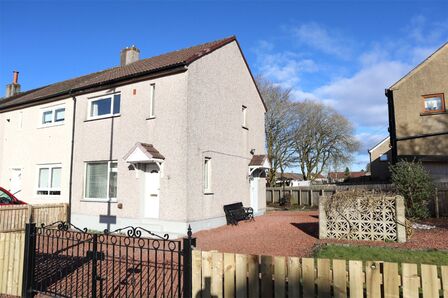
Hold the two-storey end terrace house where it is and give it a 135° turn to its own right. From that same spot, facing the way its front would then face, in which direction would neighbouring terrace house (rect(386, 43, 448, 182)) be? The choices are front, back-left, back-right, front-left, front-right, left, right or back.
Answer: right

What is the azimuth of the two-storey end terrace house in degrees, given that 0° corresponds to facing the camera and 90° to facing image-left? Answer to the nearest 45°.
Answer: approximately 45°

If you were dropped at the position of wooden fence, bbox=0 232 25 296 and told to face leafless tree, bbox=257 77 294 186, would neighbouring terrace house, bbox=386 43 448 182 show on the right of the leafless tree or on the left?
right

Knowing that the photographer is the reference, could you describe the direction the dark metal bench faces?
facing the viewer and to the right of the viewer

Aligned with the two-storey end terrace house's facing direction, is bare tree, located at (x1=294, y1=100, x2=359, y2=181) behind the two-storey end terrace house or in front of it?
behind

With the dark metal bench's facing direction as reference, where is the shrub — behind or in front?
in front

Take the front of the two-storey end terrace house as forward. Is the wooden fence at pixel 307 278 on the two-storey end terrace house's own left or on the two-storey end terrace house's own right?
on the two-storey end terrace house's own left

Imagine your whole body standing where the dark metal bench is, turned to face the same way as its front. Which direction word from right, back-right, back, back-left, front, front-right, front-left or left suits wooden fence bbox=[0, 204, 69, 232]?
back-right
